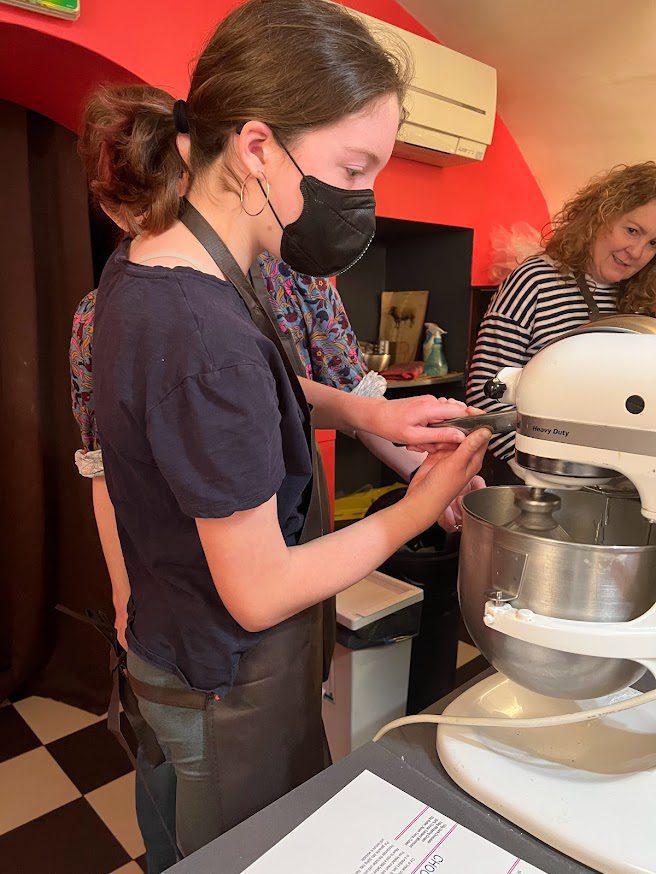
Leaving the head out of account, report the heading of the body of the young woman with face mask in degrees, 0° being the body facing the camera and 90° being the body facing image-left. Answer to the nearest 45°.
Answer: approximately 270°

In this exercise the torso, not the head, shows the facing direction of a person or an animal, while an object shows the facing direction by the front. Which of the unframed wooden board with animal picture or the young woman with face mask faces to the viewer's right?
the young woman with face mask

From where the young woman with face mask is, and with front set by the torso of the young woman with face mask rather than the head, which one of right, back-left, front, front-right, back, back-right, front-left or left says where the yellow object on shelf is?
left

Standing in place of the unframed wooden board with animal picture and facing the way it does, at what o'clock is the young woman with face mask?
The young woman with face mask is roughly at 12 o'clock from the unframed wooden board with animal picture.

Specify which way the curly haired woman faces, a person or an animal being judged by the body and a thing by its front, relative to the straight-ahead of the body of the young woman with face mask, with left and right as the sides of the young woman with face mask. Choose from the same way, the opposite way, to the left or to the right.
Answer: to the right

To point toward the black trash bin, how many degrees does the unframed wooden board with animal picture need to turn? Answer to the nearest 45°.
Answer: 0° — it already faces it

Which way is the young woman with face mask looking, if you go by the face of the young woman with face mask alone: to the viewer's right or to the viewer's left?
to the viewer's right

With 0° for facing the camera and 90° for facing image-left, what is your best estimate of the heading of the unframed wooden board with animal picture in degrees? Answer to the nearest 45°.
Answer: approximately 0°

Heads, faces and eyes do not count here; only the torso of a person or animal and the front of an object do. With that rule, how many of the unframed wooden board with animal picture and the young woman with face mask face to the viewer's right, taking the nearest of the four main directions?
1

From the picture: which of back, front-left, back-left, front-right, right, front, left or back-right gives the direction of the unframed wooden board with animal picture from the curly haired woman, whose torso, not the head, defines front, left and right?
back

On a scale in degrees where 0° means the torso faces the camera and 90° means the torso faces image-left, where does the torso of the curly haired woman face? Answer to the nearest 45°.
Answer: approximately 315°

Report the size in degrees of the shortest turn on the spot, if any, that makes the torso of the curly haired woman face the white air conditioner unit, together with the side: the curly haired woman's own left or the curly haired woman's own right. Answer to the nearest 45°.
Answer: approximately 180°

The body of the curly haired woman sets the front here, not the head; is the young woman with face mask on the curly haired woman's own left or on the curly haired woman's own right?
on the curly haired woman's own right
